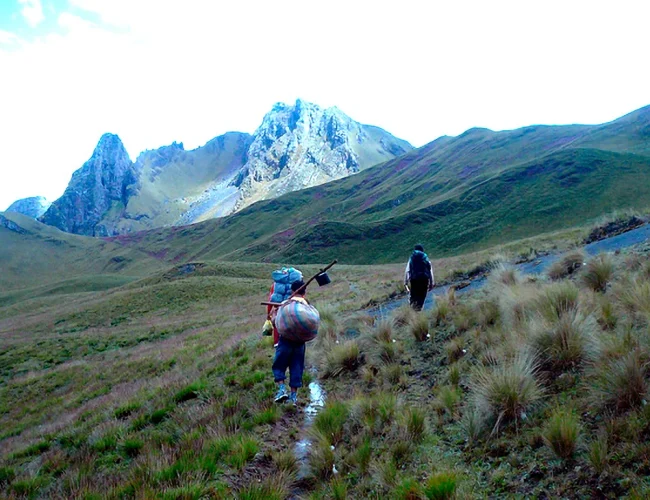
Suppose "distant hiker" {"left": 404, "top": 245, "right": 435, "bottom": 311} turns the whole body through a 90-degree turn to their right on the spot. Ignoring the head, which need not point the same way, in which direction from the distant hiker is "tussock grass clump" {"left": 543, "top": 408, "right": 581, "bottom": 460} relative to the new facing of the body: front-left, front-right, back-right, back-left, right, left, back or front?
right

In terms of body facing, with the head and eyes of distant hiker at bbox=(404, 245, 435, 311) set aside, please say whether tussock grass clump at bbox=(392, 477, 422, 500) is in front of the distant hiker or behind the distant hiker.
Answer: behind

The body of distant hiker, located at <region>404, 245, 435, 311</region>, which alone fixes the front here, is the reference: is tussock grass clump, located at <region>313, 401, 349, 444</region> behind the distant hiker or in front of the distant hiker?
behind

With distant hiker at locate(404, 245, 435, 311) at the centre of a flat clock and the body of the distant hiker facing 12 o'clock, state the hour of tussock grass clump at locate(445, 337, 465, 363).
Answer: The tussock grass clump is roughly at 6 o'clock from the distant hiker.

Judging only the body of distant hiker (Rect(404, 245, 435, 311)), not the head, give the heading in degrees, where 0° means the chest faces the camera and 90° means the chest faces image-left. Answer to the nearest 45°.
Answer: approximately 180°

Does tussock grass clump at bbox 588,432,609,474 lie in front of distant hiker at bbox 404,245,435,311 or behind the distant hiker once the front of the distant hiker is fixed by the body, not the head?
behind

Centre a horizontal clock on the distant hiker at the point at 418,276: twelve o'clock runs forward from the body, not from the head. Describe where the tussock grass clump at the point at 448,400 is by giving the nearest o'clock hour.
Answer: The tussock grass clump is roughly at 6 o'clock from the distant hiker.

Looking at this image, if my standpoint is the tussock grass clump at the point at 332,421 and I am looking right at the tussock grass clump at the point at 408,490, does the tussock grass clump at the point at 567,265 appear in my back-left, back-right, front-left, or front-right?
back-left

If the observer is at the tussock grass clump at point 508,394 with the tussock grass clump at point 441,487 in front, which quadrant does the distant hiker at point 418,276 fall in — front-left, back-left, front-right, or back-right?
back-right

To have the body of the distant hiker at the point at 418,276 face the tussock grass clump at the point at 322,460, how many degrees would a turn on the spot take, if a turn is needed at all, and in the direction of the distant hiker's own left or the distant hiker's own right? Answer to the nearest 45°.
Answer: approximately 180°
